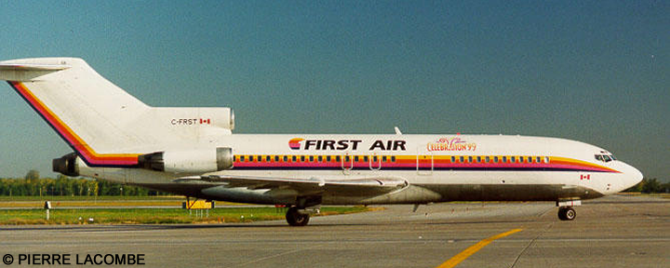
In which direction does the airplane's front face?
to the viewer's right
